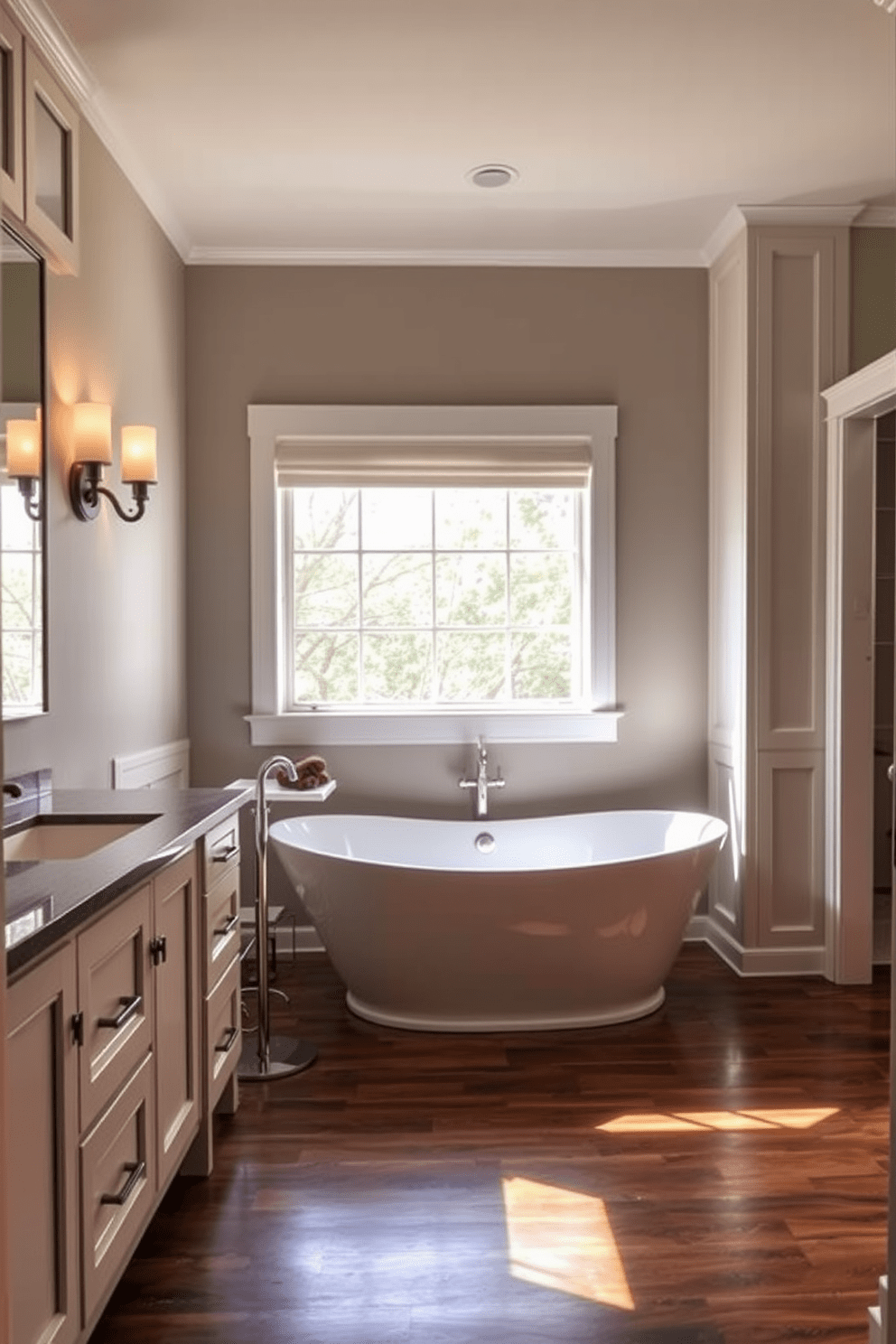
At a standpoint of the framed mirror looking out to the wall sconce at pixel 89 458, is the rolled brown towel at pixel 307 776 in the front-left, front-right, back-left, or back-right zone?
front-right

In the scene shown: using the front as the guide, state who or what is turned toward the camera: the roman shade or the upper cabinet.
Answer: the roman shade

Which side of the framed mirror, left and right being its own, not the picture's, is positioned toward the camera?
right

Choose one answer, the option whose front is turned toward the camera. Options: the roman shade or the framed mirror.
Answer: the roman shade

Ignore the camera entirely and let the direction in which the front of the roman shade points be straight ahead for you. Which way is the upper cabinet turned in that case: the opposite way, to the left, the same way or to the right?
to the left

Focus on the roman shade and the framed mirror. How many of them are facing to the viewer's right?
1

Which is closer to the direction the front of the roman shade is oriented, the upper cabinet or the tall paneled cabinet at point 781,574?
the upper cabinet

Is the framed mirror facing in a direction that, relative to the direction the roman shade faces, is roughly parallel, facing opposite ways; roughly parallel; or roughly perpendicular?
roughly perpendicular

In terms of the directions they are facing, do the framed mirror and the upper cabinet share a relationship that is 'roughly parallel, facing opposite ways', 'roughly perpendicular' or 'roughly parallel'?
roughly parallel

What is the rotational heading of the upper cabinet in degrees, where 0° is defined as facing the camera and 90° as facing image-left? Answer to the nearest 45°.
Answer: approximately 270°

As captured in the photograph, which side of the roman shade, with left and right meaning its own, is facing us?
front
